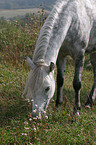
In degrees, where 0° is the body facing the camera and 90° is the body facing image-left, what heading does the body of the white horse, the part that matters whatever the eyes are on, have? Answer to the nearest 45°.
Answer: approximately 45°
